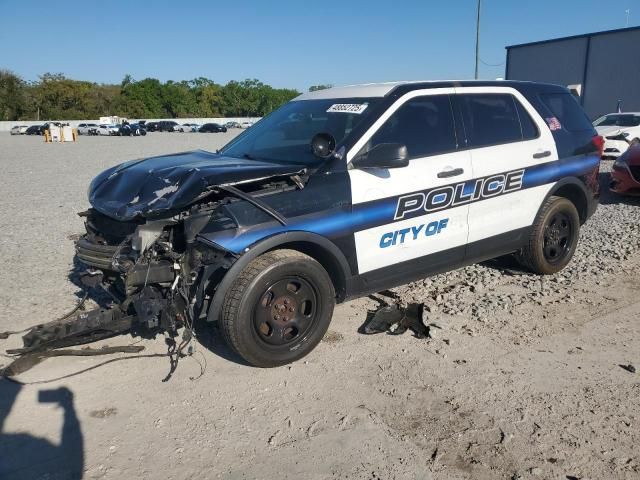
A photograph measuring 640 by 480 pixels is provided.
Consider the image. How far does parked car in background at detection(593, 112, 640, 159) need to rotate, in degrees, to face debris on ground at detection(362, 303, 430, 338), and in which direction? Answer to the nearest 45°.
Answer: approximately 45° to its left

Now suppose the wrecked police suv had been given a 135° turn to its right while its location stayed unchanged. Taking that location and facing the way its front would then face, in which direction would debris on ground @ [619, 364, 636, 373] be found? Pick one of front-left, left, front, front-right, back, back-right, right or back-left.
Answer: right

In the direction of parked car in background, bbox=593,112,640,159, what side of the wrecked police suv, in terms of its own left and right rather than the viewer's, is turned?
back

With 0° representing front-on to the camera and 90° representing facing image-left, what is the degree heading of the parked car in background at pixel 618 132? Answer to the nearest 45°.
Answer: approximately 45°

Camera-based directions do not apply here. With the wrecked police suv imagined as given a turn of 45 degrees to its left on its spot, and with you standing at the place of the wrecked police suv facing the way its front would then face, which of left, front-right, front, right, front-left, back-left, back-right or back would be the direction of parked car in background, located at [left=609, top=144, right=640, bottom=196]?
back-left

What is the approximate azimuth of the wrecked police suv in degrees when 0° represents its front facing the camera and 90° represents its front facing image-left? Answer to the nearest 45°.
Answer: approximately 45°
